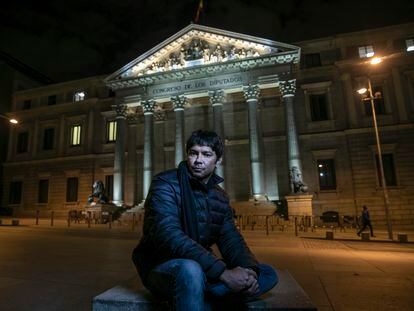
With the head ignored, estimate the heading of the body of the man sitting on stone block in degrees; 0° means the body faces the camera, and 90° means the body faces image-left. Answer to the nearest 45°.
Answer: approximately 315°

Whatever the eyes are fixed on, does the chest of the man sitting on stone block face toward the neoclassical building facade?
no
